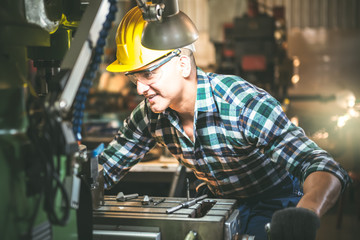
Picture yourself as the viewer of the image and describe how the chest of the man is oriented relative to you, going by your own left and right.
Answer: facing the viewer and to the left of the viewer

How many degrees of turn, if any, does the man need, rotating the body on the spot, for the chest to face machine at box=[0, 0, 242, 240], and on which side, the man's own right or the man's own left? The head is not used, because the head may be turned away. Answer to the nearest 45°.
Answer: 0° — they already face it
